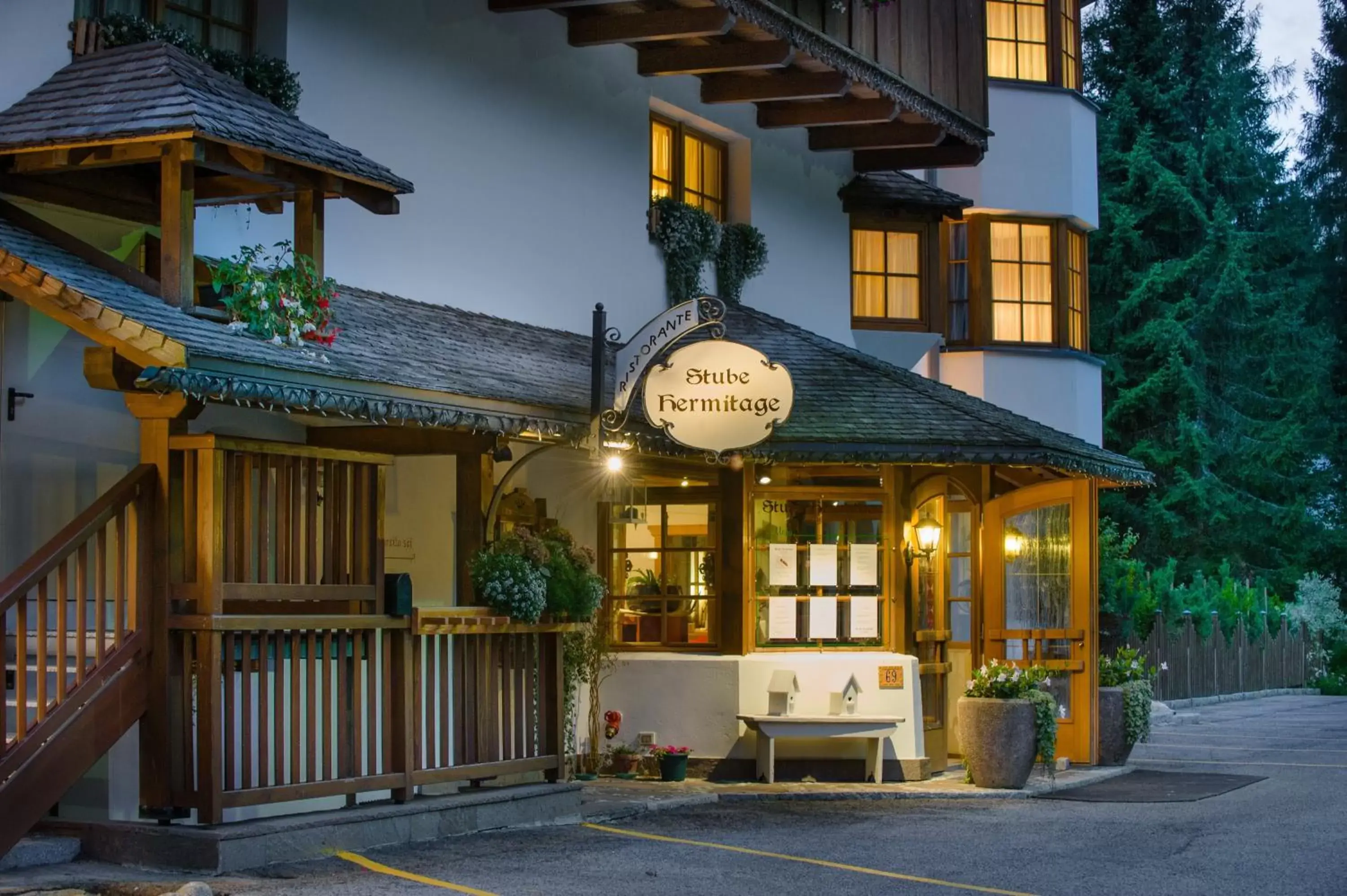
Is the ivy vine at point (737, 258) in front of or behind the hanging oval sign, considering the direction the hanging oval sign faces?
behind

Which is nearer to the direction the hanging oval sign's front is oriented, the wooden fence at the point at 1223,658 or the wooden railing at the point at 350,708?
the wooden railing

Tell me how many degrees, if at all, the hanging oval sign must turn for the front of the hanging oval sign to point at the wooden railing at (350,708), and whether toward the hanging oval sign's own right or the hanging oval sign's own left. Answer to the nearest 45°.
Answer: approximately 45° to the hanging oval sign's own right

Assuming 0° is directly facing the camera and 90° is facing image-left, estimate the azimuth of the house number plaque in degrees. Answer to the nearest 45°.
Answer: approximately 0°

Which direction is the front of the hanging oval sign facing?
toward the camera

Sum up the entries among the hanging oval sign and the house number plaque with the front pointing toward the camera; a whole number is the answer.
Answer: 2
